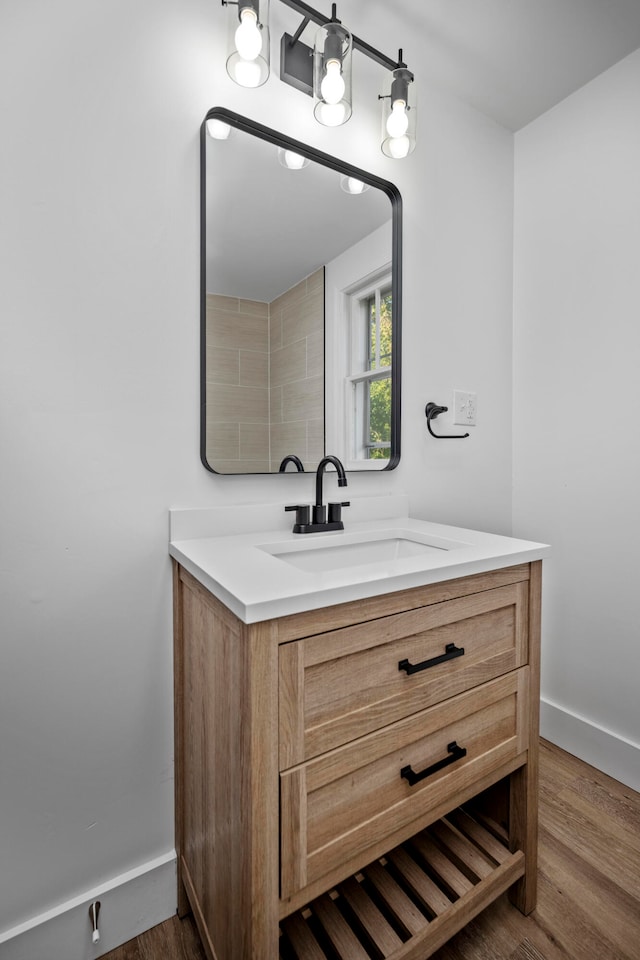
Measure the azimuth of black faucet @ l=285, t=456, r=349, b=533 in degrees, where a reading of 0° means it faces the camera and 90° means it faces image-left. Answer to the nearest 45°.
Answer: approximately 315°

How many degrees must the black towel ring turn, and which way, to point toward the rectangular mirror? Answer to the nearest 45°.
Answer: approximately 90° to its right
